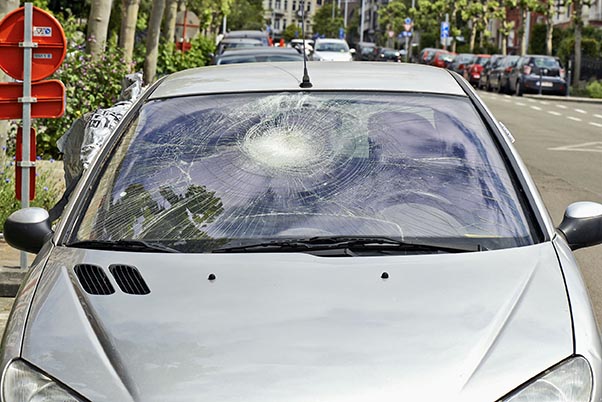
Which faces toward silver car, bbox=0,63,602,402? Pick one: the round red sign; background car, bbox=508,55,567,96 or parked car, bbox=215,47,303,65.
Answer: the parked car

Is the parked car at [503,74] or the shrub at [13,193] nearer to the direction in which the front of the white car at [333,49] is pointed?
the shrub

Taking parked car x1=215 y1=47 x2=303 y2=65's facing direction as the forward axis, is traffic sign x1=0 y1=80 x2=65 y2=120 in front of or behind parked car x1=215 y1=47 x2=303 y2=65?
in front

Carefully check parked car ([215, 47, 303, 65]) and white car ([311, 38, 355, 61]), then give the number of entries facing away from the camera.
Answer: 0

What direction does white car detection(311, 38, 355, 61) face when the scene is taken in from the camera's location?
facing the viewer

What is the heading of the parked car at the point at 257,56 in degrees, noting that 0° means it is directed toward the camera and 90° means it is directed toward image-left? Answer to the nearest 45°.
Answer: approximately 0°

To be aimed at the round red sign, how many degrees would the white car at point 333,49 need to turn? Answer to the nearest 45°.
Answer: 0° — it already faces it
